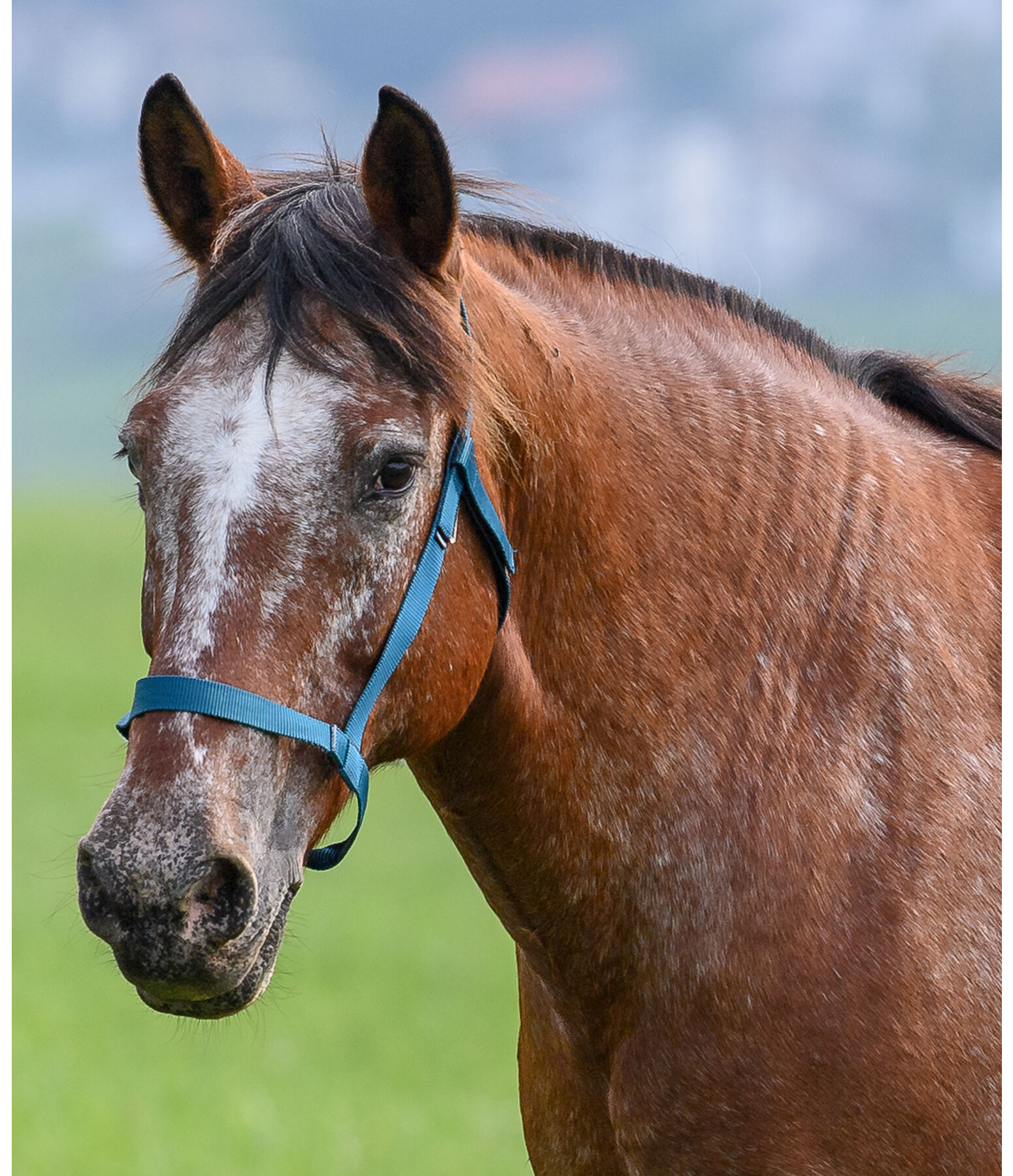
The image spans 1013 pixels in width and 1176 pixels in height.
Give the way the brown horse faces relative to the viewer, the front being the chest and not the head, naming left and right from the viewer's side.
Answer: facing the viewer and to the left of the viewer
